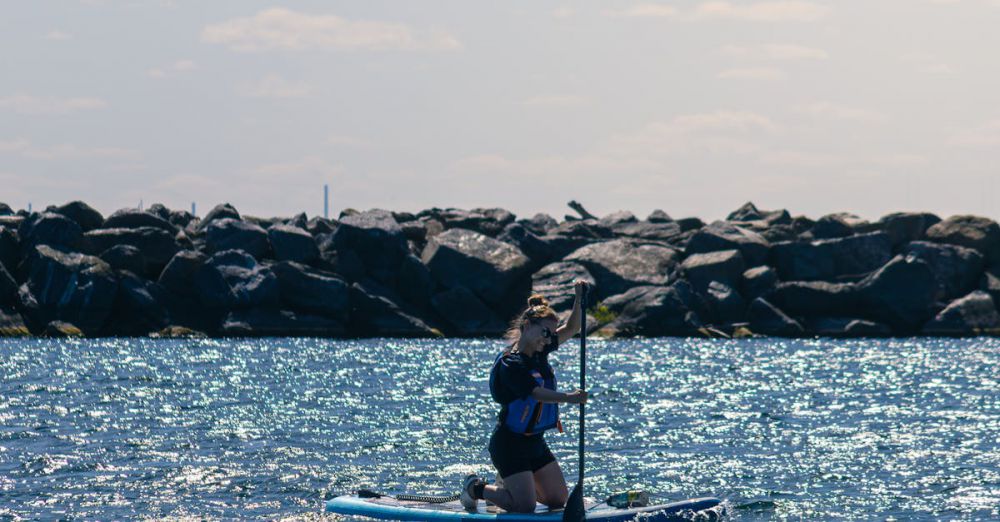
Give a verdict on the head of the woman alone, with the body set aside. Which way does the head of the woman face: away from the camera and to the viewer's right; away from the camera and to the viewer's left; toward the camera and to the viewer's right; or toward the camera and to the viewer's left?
toward the camera and to the viewer's right

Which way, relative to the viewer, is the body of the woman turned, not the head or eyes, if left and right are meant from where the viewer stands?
facing the viewer and to the right of the viewer
